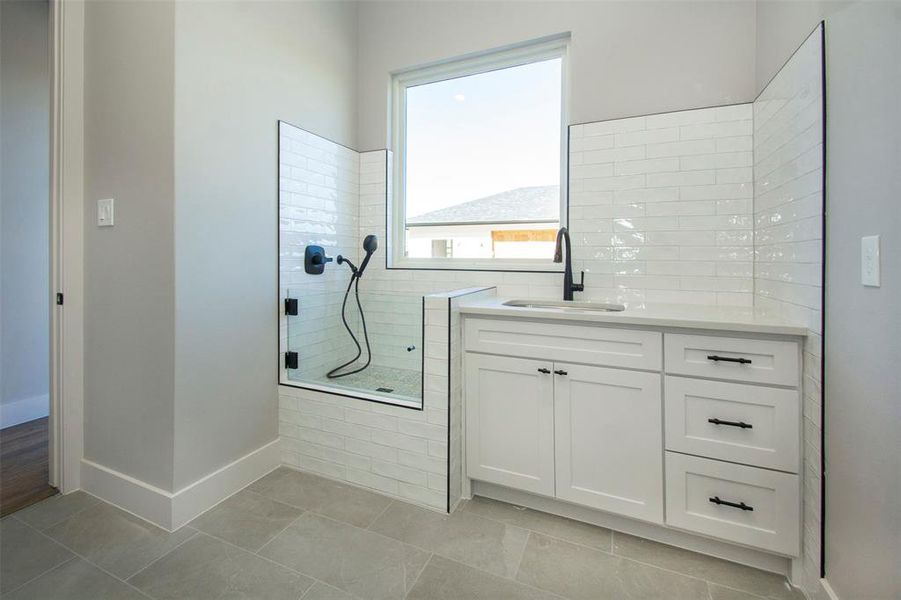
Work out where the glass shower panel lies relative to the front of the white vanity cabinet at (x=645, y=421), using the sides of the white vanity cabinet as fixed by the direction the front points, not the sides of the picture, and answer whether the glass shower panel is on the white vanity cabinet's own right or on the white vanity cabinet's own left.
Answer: on the white vanity cabinet's own right

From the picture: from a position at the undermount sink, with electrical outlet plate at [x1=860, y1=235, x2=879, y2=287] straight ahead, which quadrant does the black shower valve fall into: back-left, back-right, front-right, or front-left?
back-right

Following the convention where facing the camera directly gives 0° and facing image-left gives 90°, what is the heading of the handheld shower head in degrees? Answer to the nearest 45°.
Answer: approximately 315°
